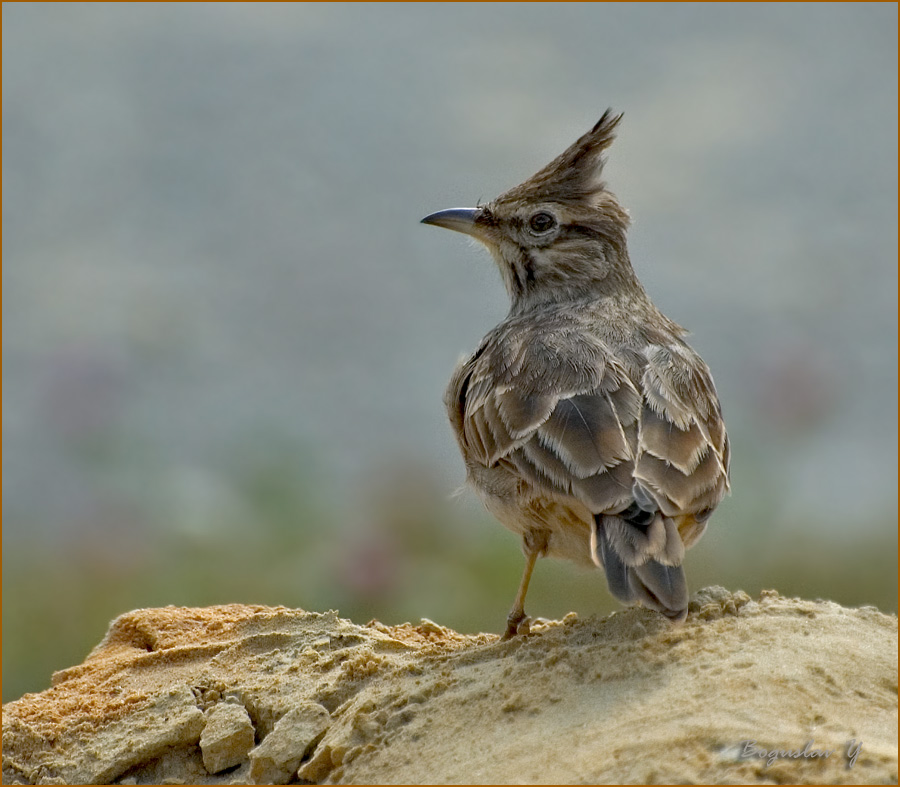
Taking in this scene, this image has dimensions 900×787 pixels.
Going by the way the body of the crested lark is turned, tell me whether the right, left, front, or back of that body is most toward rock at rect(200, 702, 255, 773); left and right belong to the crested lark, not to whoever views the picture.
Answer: left

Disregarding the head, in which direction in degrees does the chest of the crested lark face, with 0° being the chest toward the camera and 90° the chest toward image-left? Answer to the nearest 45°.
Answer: approximately 135°

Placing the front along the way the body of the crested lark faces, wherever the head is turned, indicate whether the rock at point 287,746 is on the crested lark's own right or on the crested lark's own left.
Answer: on the crested lark's own left
